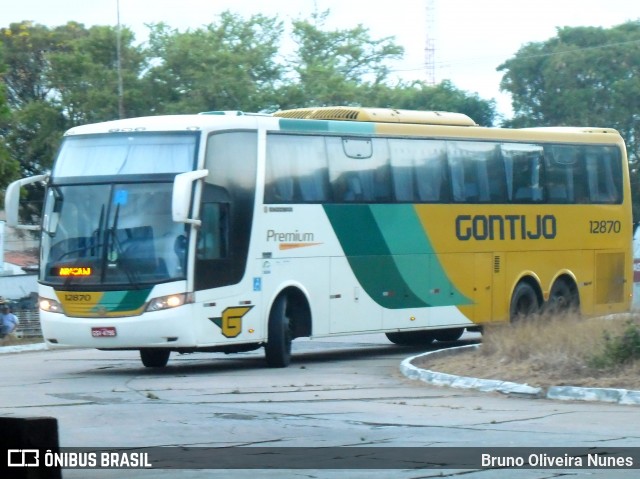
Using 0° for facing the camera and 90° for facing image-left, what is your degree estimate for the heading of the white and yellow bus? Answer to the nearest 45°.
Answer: approximately 45°

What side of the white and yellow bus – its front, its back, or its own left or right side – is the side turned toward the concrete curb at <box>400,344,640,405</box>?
left
